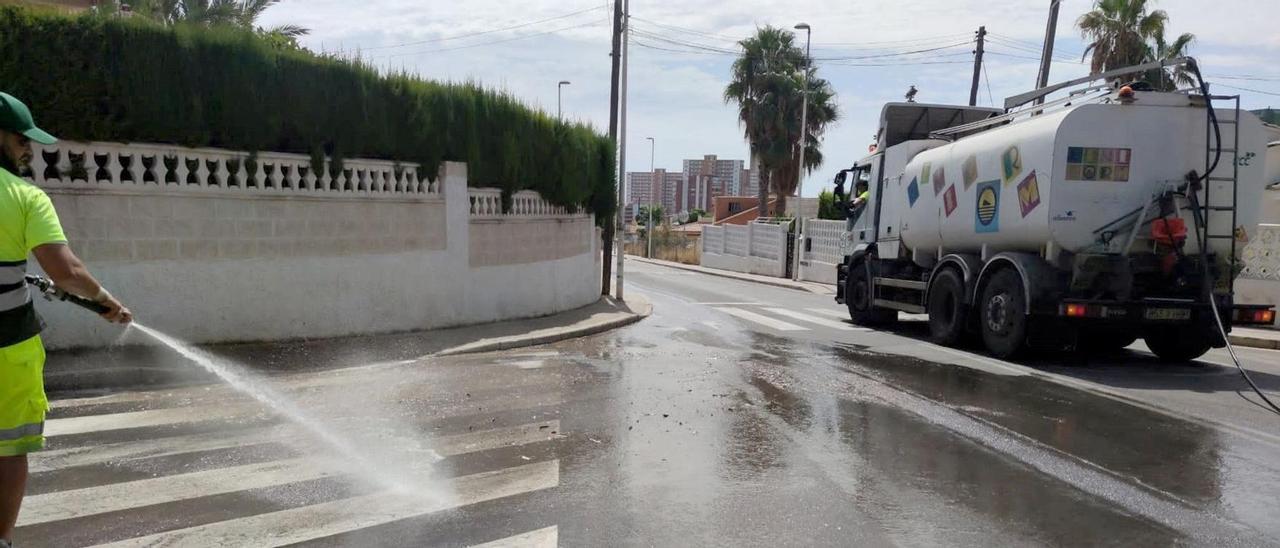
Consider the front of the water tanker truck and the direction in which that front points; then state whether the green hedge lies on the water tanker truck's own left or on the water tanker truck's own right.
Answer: on the water tanker truck's own left

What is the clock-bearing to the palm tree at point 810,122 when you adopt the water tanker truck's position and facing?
The palm tree is roughly at 1 o'clock from the water tanker truck.

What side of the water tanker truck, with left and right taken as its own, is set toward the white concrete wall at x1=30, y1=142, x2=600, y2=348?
left

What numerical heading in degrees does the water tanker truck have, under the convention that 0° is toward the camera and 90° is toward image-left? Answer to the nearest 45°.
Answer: approximately 135°

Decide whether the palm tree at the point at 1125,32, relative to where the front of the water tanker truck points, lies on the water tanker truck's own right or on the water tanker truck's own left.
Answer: on the water tanker truck's own right

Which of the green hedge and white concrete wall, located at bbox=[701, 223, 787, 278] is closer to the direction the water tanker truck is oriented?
the white concrete wall
